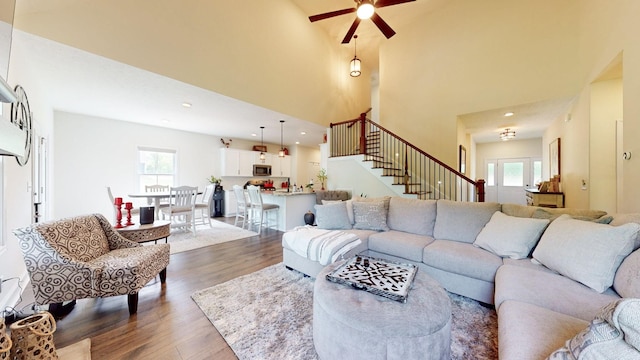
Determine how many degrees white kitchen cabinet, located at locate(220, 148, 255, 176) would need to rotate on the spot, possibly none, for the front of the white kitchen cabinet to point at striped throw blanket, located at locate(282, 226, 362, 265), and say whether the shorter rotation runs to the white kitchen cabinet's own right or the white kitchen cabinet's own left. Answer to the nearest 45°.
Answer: approximately 45° to the white kitchen cabinet's own right

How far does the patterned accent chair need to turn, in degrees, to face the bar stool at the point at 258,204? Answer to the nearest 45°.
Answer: approximately 90° to its left

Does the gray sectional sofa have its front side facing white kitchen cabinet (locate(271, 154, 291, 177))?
no

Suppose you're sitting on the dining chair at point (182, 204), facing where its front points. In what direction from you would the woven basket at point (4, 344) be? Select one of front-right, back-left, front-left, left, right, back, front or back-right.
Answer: back-left

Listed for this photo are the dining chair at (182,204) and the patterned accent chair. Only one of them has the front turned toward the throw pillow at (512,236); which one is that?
the patterned accent chair

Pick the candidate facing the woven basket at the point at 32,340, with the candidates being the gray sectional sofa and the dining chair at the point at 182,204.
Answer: the gray sectional sofa

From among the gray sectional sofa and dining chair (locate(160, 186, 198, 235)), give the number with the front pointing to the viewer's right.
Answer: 0

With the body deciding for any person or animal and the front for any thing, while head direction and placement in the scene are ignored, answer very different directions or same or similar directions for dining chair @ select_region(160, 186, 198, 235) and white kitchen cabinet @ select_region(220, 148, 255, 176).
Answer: very different directions

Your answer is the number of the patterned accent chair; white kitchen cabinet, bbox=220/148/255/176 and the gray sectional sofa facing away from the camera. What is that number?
0

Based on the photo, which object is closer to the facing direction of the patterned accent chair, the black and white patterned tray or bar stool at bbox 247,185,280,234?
the black and white patterned tray

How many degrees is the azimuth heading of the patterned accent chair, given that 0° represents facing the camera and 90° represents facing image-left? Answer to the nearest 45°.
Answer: approximately 315°

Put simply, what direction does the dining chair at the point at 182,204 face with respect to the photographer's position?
facing away from the viewer and to the left of the viewer

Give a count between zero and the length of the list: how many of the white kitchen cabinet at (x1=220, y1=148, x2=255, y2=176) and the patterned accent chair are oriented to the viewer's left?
0

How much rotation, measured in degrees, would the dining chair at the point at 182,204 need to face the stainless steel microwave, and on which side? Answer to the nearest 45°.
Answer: approximately 90° to its right

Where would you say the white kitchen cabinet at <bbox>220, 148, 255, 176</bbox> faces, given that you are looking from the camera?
facing the viewer and to the right of the viewer

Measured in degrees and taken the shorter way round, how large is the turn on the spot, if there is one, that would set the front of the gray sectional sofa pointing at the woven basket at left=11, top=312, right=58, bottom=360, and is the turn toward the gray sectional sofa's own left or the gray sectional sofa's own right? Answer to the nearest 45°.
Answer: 0° — it already faces it
